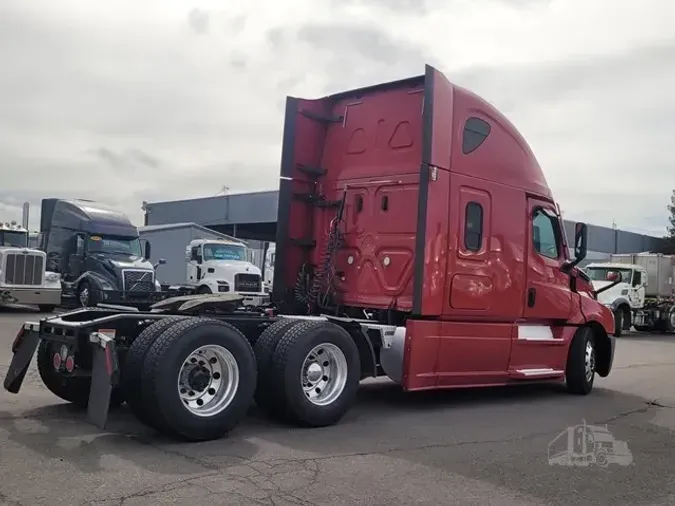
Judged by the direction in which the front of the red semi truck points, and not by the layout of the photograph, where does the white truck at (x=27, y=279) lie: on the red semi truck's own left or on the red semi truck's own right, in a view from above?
on the red semi truck's own left

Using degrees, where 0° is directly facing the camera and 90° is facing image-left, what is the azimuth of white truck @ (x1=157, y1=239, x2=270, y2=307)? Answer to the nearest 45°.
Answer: approximately 315°

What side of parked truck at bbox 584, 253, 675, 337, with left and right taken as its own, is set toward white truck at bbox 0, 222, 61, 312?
front

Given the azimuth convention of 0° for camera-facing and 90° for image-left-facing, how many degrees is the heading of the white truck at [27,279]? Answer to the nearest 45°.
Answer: approximately 315°

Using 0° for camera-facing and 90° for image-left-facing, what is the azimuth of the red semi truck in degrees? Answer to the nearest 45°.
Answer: approximately 225°

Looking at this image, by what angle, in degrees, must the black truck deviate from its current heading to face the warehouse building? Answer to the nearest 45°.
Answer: approximately 135° to its left

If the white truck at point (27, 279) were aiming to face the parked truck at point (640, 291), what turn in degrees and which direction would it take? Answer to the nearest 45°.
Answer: approximately 45° to its left

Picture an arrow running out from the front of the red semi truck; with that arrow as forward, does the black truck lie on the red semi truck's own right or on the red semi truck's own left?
on the red semi truck's own left

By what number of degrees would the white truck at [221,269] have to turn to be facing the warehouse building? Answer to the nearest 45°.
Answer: approximately 135° to its left

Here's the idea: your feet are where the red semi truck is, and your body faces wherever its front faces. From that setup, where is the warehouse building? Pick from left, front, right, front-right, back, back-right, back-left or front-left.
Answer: front-left

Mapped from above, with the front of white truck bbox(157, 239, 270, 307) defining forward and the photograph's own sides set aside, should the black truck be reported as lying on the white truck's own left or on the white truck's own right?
on the white truck's own right

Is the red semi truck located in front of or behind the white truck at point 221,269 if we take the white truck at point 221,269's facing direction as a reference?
in front
